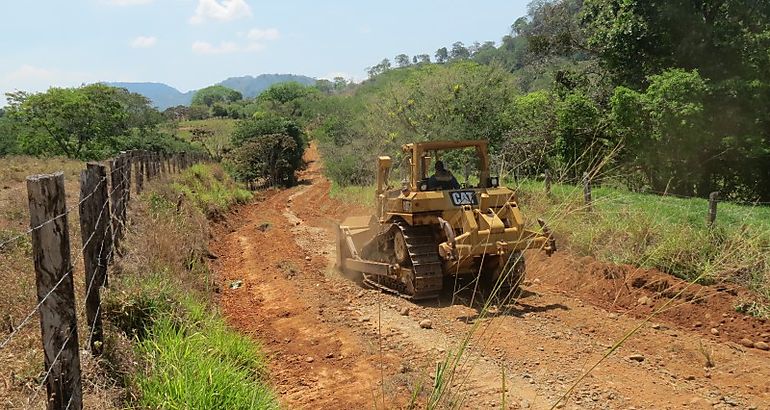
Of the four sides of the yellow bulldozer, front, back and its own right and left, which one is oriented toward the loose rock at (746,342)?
back

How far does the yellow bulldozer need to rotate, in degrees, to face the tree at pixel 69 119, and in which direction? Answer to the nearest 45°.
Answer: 0° — it already faces it

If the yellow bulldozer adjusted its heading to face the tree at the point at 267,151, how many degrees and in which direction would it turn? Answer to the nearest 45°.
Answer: approximately 45° to its right

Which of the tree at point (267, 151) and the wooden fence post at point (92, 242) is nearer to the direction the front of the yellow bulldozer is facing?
the tree

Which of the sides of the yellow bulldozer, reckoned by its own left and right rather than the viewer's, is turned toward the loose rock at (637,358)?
back

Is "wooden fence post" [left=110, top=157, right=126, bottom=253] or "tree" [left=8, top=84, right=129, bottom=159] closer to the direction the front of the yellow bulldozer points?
the tree

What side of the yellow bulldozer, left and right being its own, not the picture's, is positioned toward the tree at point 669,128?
right

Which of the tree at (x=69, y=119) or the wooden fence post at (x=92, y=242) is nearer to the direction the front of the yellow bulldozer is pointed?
the tree

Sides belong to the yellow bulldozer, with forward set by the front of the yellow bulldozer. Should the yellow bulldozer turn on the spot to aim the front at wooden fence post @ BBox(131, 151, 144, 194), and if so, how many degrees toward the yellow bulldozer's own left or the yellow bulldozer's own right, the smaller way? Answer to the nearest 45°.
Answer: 0° — it already faces it

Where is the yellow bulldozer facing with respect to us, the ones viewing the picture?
facing away from the viewer and to the left of the viewer

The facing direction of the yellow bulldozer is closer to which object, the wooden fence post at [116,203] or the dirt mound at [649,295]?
the wooden fence post

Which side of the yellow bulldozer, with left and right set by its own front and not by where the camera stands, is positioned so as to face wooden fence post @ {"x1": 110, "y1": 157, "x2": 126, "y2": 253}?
left

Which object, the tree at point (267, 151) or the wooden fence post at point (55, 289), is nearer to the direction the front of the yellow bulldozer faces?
the tree
